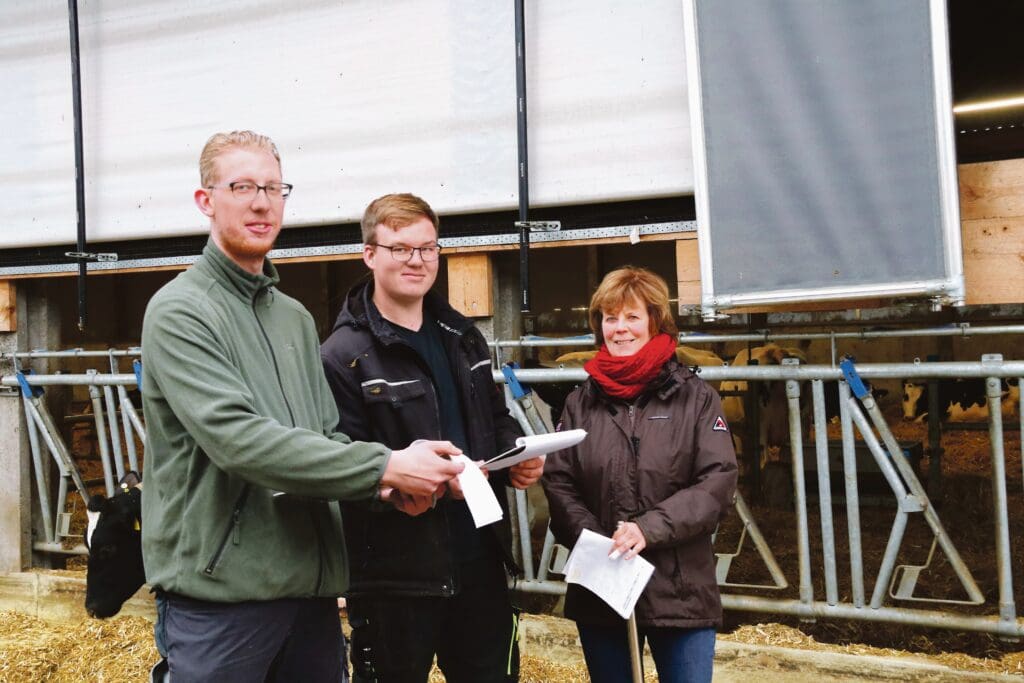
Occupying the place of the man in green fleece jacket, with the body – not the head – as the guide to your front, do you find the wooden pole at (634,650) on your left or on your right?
on your left

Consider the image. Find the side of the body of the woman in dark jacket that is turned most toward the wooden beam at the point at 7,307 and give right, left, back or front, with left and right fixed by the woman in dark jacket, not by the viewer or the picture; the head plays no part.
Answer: right

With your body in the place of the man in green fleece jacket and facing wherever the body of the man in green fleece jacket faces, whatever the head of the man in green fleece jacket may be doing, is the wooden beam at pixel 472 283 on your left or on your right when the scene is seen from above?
on your left

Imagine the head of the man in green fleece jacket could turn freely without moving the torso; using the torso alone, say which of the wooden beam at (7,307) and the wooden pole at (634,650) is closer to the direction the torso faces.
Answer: the wooden pole

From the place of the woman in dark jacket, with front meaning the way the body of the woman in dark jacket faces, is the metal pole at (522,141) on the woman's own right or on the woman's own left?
on the woman's own right

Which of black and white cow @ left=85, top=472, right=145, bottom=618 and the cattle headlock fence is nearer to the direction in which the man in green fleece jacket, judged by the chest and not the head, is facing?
the cattle headlock fence

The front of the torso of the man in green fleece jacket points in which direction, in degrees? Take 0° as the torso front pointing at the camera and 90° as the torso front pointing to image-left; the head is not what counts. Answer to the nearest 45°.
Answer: approximately 315°

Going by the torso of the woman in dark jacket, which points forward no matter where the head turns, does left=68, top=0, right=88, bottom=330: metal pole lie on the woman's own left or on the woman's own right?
on the woman's own right

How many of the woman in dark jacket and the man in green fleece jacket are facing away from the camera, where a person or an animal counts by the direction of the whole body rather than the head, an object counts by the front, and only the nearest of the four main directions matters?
0

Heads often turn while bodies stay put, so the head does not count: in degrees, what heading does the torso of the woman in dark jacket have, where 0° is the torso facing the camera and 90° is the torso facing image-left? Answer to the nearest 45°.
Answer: approximately 45°

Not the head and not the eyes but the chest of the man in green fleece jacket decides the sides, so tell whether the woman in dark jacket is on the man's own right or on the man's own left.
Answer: on the man's own left

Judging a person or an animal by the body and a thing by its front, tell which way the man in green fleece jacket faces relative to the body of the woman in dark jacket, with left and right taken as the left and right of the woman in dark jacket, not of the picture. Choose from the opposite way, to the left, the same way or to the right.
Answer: to the left
